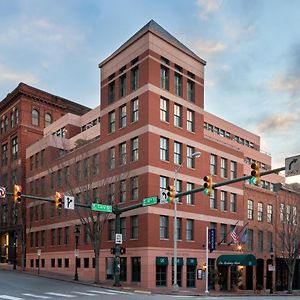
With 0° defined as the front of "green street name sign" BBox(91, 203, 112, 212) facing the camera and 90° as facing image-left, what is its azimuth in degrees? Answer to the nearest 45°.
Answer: approximately 315°

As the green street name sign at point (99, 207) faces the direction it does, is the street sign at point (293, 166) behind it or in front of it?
in front

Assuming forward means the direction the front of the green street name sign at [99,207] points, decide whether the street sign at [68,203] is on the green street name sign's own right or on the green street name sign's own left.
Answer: on the green street name sign's own right

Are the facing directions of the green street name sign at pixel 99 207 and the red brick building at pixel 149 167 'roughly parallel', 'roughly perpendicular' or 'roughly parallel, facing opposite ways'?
roughly parallel

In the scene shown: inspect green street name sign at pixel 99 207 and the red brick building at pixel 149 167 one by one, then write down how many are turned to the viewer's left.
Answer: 0

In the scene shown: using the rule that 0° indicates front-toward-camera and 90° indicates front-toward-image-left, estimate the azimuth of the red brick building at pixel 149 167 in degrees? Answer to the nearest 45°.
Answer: approximately 315°

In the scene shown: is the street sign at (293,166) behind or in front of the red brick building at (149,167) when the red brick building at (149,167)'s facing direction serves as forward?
in front

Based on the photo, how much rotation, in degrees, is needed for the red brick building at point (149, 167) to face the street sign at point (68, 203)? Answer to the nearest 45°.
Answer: approximately 45° to its right

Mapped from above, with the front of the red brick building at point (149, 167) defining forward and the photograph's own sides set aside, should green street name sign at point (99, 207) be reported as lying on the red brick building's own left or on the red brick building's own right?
on the red brick building's own right
